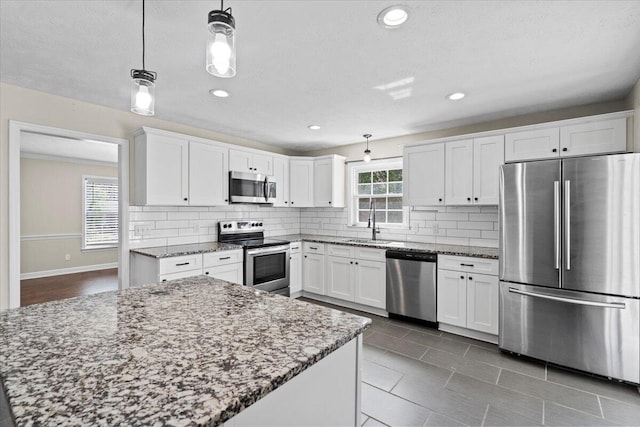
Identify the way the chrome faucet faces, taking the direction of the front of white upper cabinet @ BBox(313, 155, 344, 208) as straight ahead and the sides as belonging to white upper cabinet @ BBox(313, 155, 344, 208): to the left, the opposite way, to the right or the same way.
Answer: the same way

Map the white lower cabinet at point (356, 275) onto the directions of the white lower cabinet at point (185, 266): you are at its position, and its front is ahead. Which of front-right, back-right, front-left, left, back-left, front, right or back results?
front-left

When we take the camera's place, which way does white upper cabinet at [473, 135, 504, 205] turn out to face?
facing the viewer and to the left of the viewer

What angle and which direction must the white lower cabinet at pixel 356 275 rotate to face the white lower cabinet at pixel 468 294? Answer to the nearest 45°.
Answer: approximately 90° to its left

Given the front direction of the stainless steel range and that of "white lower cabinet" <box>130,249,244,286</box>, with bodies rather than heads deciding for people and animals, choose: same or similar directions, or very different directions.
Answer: same or similar directions

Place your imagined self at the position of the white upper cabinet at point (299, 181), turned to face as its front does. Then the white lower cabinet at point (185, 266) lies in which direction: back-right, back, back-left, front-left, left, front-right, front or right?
front-right

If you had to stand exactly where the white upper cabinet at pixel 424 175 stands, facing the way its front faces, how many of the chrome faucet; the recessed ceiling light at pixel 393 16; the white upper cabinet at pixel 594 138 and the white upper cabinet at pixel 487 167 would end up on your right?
1

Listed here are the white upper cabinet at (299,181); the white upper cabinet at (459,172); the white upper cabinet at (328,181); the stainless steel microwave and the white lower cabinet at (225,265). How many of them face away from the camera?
0

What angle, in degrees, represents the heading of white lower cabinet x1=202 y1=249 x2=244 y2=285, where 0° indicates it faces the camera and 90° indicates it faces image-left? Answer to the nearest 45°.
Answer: approximately 315°

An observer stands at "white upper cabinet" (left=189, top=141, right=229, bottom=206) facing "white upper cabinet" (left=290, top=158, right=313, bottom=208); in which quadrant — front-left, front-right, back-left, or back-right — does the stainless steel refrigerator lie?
front-right

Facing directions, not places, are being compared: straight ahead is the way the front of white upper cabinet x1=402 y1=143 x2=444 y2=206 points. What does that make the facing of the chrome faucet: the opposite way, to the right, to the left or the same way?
the same way

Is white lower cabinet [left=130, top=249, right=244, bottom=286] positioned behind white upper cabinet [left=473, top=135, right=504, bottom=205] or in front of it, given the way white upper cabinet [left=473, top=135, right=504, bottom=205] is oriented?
in front

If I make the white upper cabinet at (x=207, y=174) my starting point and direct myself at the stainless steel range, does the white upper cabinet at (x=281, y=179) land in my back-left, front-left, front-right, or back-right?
front-left

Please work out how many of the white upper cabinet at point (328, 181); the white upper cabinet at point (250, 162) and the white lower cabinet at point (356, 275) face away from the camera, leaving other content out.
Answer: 0

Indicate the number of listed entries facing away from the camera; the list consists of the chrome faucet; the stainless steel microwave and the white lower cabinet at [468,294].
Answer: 0

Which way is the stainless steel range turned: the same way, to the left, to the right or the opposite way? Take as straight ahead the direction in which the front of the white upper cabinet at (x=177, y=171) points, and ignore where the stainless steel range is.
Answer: the same way

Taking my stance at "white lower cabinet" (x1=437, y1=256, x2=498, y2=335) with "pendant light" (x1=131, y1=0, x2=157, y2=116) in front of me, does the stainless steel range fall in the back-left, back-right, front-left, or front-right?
front-right
